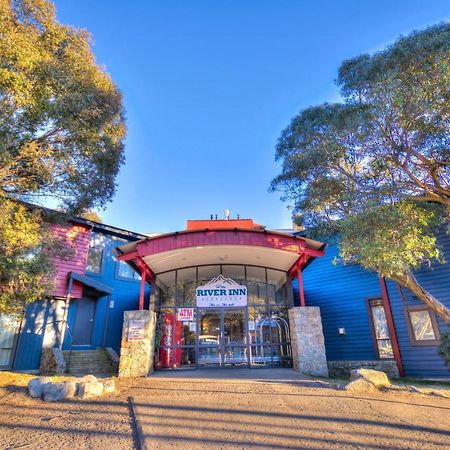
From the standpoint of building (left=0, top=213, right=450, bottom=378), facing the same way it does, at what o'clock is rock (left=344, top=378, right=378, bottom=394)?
The rock is roughly at 11 o'clock from the building.

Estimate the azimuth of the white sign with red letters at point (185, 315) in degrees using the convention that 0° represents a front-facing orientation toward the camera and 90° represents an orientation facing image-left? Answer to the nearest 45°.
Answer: approximately 0°

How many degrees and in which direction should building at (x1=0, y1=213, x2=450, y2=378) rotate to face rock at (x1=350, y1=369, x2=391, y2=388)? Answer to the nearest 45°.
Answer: approximately 45° to its left

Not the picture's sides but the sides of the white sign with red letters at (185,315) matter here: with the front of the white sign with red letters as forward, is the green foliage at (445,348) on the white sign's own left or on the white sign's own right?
on the white sign's own left

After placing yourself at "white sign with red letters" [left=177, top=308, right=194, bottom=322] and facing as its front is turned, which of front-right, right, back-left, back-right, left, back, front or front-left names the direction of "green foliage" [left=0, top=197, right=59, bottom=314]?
front-right

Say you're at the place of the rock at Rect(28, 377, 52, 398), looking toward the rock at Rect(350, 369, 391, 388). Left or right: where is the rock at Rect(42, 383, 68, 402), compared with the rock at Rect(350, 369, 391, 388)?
right

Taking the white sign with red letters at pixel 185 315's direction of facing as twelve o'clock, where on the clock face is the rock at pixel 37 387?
The rock is roughly at 1 o'clock from the white sign with red letters.

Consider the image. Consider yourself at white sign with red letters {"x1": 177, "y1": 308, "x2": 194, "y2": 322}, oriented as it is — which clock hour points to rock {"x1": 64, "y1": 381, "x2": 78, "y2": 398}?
The rock is roughly at 1 o'clock from the white sign with red letters.
